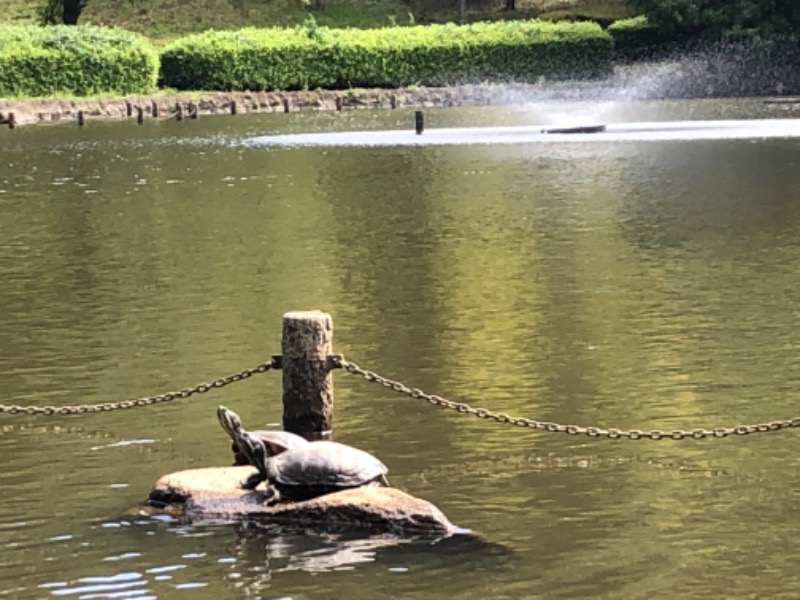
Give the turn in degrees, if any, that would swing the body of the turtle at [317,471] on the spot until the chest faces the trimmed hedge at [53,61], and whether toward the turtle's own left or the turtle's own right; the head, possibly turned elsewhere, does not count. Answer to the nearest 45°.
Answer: approximately 90° to the turtle's own right

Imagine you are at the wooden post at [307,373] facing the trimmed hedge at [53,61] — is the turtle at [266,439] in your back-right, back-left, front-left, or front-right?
back-left

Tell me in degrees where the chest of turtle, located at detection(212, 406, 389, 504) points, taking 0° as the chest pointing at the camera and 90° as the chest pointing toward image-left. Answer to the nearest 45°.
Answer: approximately 90°

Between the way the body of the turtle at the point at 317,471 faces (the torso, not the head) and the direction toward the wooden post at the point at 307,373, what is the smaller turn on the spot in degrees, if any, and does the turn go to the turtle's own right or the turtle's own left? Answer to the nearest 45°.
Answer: approximately 90° to the turtle's own right
